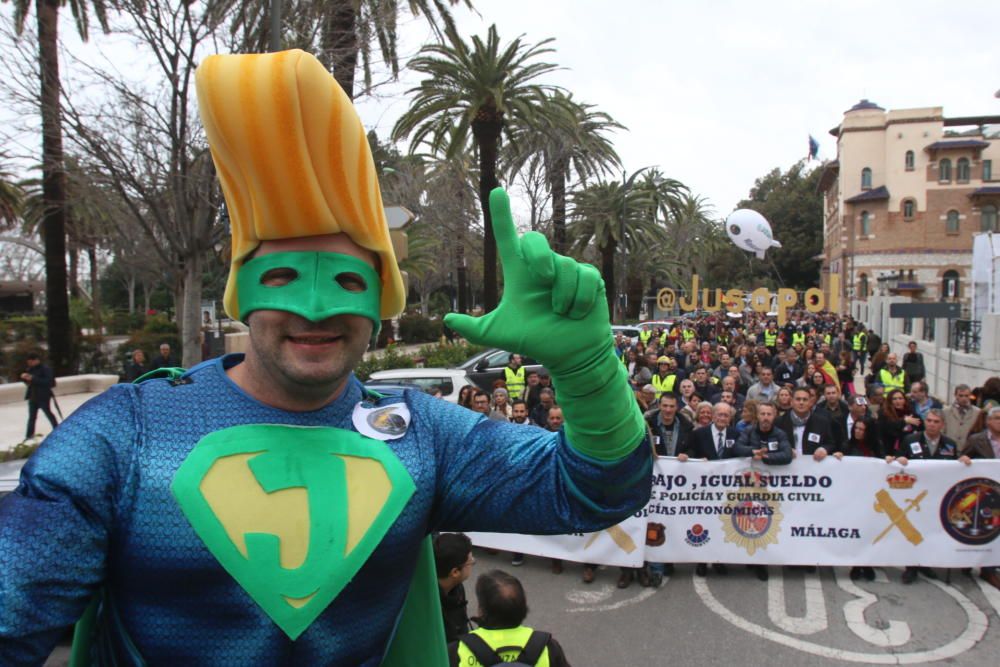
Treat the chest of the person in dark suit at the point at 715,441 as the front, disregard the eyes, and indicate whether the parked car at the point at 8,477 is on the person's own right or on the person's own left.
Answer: on the person's own right

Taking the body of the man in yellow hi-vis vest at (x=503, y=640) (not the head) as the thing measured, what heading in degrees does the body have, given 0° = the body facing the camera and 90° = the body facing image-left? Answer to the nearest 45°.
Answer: approximately 180°

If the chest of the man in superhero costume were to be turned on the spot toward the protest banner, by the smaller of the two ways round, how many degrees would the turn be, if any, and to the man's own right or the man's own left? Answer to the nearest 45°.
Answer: approximately 135° to the man's own left

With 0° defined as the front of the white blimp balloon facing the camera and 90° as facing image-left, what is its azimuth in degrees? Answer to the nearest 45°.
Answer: approximately 45°

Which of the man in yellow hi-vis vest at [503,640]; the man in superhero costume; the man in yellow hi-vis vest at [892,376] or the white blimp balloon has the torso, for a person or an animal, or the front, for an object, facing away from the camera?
the man in yellow hi-vis vest at [503,640]

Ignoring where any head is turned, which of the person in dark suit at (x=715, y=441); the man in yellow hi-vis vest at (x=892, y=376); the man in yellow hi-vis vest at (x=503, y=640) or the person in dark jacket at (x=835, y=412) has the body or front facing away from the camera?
the man in yellow hi-vis vest at (x=503, y=640)

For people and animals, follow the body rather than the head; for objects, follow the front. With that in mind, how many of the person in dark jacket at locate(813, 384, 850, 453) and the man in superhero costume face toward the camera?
2

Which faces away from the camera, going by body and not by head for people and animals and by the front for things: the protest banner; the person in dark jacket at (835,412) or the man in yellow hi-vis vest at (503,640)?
the man in yellow hi-vis vest

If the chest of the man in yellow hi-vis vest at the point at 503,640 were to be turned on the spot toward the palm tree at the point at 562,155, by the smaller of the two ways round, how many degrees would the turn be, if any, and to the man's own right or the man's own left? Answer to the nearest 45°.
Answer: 0° — they already face it

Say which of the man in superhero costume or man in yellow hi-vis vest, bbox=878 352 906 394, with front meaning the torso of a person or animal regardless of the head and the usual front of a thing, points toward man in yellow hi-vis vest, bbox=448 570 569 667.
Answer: man in yellow hi-vis vest, bbox=878 352 906 394

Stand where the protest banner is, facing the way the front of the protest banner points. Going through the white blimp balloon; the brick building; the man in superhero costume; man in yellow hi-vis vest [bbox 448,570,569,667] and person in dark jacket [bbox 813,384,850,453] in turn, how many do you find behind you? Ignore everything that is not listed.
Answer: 3
